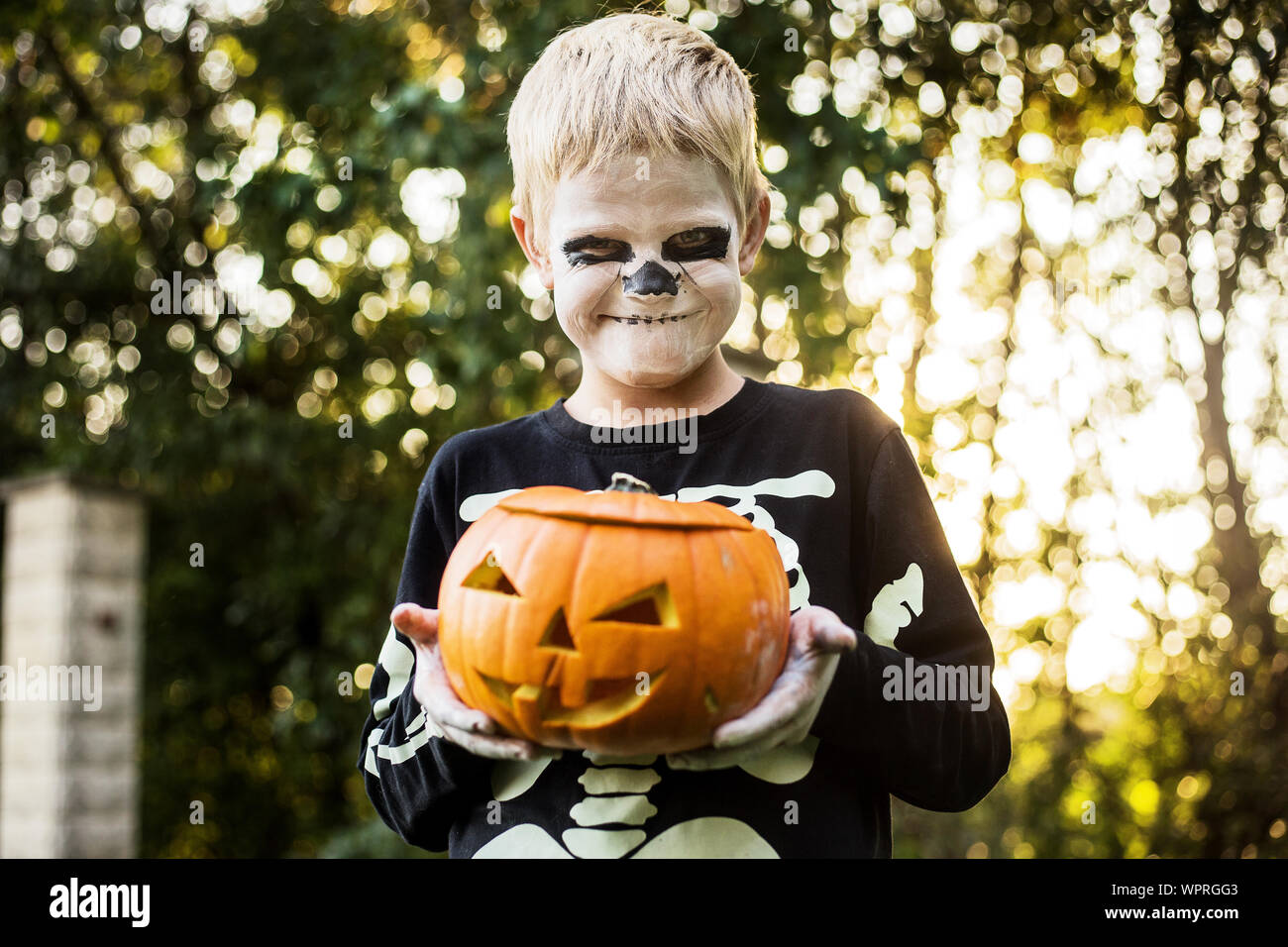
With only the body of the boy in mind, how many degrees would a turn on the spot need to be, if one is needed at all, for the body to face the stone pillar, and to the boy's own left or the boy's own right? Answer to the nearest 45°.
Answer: approximately 135° to the boy's own right

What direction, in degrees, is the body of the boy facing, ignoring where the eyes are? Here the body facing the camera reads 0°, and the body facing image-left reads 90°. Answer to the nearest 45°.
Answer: approximately 0°
